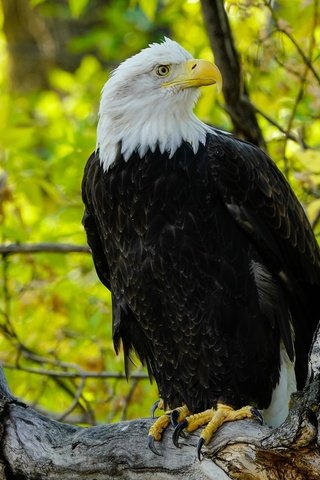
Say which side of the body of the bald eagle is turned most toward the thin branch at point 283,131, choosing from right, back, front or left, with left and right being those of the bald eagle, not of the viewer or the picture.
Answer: back

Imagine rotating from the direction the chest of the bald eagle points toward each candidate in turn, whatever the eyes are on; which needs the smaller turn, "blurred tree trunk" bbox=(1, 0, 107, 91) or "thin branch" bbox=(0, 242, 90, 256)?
the thin branch

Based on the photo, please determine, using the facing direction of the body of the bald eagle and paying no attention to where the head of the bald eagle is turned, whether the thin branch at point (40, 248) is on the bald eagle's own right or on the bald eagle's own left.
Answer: on the bald eagle's own right

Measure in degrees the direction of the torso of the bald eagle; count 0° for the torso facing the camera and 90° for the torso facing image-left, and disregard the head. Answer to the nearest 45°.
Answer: approximately 45°
